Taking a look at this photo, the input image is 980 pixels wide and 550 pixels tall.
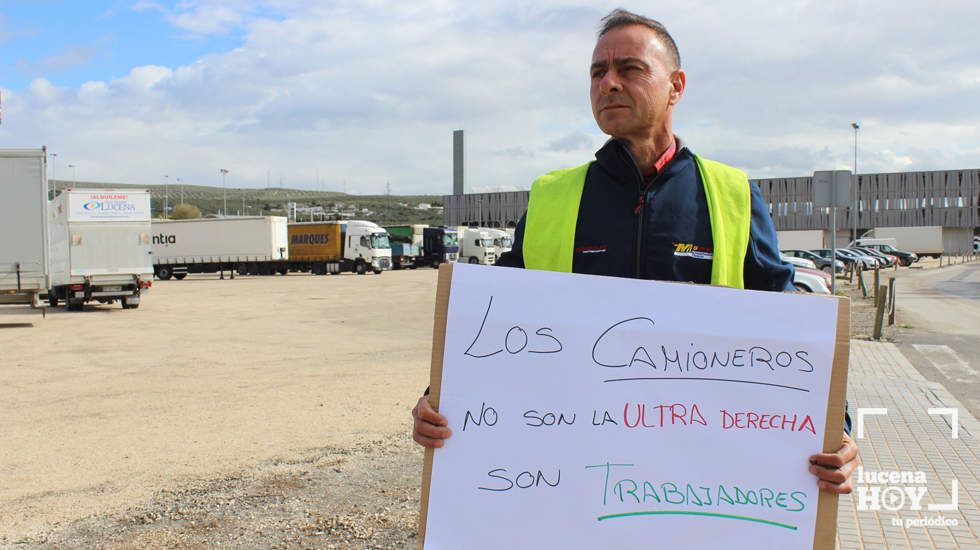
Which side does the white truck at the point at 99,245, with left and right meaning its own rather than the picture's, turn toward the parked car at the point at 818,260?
right

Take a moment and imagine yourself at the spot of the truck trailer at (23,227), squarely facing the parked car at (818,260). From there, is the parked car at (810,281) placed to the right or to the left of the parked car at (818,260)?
right

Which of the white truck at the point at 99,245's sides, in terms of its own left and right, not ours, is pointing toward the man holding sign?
back

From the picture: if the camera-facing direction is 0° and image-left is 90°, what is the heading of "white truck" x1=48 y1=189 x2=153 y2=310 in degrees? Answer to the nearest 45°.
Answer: approximately 180°

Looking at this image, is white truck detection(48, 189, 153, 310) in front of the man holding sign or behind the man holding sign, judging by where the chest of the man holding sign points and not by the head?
behind

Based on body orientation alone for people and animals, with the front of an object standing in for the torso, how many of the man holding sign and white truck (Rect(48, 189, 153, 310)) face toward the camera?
1

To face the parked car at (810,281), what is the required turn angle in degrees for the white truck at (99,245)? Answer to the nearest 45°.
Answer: approximately 135° to its right
